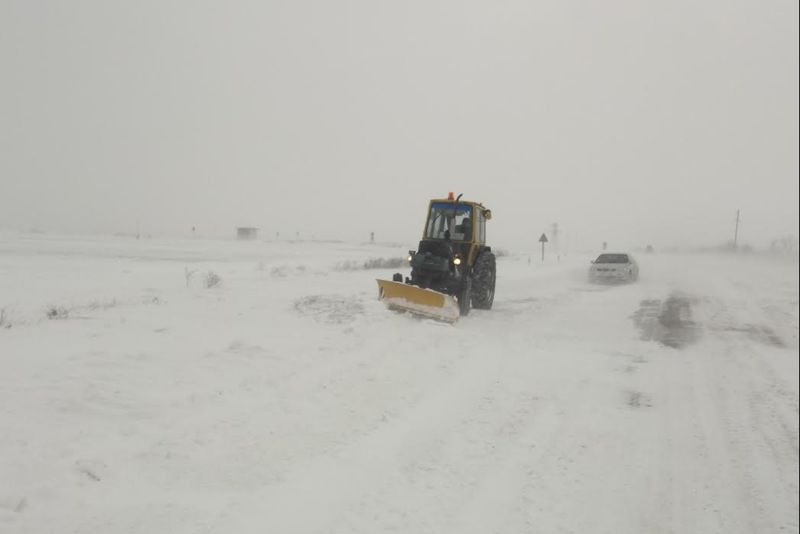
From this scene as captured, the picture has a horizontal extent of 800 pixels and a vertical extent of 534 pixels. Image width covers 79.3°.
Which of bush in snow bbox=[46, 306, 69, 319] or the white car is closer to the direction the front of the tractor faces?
the bush in snow

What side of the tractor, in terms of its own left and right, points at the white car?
back

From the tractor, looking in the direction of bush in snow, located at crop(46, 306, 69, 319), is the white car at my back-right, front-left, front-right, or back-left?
back-right

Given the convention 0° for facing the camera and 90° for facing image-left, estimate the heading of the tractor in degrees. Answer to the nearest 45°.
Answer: approximately 45°

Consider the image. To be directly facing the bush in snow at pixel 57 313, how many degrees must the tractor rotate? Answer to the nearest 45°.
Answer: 0° — it already faces it

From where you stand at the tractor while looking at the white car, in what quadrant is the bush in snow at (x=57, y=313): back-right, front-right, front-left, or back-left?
back-left
